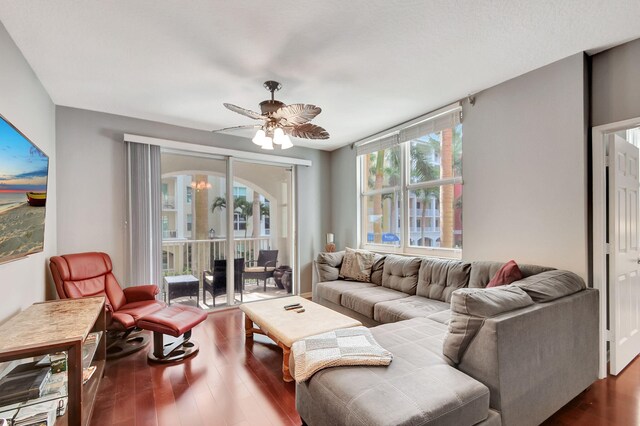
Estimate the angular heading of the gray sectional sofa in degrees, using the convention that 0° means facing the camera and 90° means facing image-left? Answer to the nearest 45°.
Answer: approximately 45°

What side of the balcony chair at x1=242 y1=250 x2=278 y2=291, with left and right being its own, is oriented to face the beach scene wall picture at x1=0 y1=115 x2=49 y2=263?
front

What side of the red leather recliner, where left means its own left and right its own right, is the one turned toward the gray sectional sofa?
front

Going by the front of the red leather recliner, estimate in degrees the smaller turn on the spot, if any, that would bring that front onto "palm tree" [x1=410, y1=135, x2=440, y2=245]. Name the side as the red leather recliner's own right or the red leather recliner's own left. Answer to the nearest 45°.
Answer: approximately 45° to the red leather recliner's own left

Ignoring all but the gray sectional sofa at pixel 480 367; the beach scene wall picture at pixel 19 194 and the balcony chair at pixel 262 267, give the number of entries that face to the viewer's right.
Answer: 1

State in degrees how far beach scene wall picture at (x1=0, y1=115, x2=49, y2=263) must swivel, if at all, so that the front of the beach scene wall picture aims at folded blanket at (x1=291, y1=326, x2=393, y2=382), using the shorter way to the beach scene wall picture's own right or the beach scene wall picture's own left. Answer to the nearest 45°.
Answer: approximately 45° to the beach scene wall picture's own right

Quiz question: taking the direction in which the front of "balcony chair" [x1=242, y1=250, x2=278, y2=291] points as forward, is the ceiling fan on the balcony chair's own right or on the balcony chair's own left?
on the balcony chair's own left

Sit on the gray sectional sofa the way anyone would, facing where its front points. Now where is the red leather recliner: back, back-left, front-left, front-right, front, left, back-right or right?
front-right

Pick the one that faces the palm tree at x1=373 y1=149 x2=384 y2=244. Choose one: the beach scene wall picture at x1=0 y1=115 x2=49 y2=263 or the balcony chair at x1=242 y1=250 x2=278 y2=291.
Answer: the beach scene wall picture

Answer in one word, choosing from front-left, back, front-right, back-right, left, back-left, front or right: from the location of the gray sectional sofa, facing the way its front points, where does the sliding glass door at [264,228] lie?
right

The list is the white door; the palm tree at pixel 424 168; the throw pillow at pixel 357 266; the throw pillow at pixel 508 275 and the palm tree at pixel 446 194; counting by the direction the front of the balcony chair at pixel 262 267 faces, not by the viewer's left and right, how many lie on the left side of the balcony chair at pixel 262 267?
5

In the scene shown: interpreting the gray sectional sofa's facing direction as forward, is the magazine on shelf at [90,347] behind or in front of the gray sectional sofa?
in front

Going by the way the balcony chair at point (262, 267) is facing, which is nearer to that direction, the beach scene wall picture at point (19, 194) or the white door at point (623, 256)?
the beach scene wall picture

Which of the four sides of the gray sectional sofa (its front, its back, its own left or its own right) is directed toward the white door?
back

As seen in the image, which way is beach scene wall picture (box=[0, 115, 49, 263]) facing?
to the viewer's right

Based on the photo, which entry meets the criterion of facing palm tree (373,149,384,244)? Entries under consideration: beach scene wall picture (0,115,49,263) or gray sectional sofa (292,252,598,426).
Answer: the beach scene wall picture

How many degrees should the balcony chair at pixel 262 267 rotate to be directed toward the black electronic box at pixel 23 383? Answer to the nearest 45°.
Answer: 0° — it already faces it
